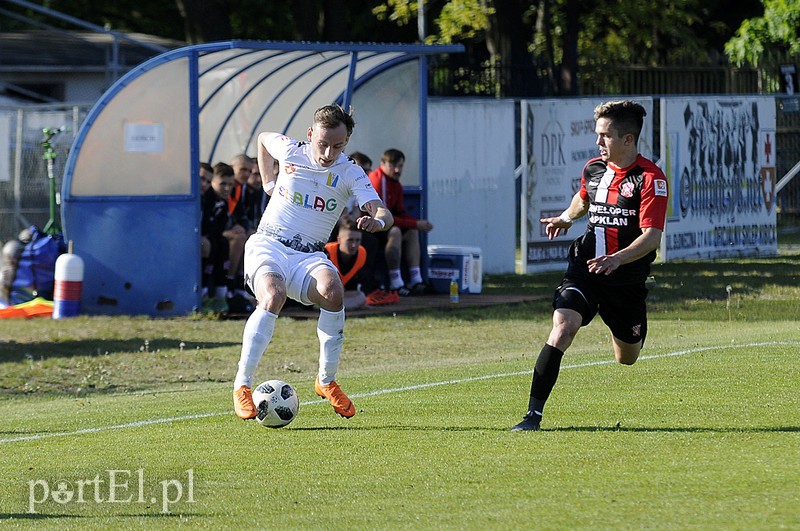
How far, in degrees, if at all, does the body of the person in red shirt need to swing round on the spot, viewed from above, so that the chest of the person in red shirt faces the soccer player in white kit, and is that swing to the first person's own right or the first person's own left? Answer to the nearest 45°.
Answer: approximately 45° to the first person's own right

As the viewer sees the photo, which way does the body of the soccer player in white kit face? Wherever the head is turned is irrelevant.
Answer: toward the camera

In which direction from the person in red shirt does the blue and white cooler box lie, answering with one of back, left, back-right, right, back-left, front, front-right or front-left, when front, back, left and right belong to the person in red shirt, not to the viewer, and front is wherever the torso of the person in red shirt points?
left

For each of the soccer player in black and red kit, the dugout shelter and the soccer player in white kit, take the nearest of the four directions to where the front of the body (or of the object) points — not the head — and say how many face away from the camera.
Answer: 0

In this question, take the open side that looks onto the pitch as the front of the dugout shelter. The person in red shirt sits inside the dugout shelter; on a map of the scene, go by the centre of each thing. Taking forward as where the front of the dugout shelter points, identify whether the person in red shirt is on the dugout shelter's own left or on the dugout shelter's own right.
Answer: on the dugout shelter's own left

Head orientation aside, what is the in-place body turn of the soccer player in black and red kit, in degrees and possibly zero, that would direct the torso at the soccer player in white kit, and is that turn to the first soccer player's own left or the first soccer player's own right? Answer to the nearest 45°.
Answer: approximately 45° to the first soccer player's own right

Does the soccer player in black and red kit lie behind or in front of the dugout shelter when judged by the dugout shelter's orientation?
in front

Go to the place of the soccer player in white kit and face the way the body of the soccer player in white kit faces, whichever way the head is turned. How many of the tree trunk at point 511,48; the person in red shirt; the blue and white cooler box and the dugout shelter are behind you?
4

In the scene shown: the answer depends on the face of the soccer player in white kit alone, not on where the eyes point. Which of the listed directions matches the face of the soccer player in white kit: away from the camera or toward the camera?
toward the camera

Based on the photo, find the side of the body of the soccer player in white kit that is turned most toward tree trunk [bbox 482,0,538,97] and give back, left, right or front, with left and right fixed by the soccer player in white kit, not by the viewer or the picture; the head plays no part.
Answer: back

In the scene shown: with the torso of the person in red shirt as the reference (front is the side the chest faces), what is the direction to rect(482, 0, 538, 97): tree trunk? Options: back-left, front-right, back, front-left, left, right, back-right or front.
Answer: back-left

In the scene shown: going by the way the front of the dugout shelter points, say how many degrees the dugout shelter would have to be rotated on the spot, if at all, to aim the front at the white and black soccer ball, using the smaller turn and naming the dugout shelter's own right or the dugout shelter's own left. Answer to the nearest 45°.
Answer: approximately 45° to the dugout shelter's own right
